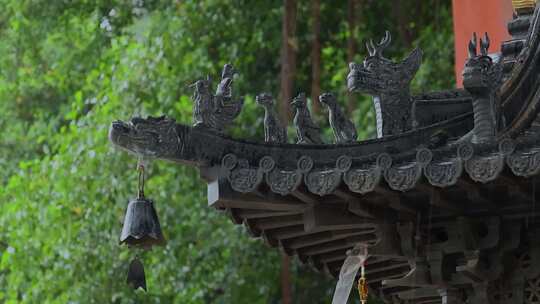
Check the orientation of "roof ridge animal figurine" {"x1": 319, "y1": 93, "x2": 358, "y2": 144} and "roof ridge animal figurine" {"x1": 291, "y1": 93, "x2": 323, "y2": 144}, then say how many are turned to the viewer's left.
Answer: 2

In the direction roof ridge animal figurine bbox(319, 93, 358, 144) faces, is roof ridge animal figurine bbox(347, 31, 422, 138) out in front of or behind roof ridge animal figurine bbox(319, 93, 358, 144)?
behind

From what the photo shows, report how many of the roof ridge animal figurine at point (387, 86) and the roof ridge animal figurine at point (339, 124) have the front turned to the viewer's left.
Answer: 2

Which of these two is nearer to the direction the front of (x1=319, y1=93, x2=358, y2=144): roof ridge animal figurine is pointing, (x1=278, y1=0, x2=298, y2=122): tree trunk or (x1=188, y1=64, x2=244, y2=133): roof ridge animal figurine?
the roof ridge animal figurine

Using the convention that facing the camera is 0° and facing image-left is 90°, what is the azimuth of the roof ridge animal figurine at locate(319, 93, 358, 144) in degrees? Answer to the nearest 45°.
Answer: approximately 90°

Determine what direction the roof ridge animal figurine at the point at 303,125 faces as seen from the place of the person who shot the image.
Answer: facing to the left of the viewer

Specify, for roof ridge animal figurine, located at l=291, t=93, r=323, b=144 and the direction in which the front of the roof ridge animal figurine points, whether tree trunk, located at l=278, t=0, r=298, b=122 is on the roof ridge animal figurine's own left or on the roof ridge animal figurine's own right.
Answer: on the roof ridge animal figurine's own right

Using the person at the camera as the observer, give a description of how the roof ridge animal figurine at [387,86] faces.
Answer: facing to the left of the viewer

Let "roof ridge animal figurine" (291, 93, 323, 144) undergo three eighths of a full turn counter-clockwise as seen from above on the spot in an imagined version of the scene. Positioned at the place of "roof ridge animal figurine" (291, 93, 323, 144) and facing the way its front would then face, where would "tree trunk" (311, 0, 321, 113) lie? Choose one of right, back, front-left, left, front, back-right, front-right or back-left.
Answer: back-left

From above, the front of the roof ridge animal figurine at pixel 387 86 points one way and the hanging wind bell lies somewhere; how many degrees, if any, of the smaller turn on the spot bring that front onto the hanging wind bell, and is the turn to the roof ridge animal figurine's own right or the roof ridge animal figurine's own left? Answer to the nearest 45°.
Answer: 0° — it already faces it
